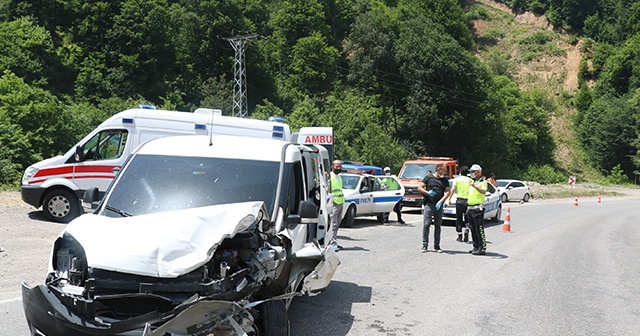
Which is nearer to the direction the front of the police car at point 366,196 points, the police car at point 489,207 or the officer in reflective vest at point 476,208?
the officer in reflective vest

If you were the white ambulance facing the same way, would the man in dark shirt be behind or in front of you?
behind

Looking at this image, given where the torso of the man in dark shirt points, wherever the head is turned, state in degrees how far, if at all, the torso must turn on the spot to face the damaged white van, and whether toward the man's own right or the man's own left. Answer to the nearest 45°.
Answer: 0° — they already face it

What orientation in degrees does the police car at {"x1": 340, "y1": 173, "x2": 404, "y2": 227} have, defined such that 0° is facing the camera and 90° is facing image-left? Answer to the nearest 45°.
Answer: approximately 45°

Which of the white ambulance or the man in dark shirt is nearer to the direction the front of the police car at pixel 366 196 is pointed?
the white ambulance

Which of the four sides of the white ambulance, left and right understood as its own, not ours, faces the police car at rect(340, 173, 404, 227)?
back

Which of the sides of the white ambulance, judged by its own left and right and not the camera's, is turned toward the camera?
left

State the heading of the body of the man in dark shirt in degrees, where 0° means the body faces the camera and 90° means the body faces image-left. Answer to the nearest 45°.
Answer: approximately 0°

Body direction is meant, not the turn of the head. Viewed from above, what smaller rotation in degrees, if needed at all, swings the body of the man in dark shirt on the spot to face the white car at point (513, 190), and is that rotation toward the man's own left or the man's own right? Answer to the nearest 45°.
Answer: approximately 180°

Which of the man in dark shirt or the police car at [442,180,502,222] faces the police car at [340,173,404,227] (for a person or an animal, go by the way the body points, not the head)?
the police car at [442,180,502,222]

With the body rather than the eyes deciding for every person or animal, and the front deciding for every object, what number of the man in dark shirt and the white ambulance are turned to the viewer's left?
1

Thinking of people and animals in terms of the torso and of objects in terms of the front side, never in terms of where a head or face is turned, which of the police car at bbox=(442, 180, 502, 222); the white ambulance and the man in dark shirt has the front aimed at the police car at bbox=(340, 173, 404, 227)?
the police car at bbox=(442, 180, 502, 222)
